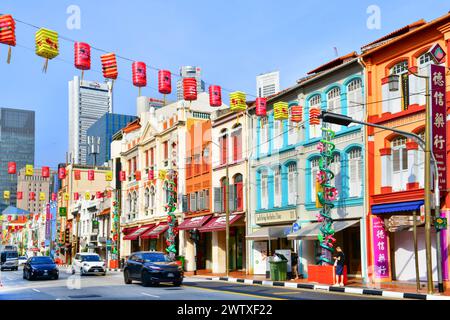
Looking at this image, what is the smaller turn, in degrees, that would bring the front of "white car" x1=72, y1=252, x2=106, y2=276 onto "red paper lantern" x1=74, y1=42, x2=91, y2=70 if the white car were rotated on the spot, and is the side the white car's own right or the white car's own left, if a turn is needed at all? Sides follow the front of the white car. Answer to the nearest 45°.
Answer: approximately 45° to the white car's own right

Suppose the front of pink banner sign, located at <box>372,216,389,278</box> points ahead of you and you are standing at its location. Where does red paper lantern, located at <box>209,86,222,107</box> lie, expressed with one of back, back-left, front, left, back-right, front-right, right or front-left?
right

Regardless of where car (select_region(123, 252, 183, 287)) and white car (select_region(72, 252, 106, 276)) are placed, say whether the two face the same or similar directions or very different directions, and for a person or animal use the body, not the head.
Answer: same or similar directions

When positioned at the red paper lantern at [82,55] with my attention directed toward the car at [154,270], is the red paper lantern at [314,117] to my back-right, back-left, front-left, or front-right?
front-right

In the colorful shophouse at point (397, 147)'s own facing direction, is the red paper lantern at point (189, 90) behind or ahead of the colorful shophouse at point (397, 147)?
ahead

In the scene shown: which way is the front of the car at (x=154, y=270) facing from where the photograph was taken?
facing the viewer and to the right of the viewer

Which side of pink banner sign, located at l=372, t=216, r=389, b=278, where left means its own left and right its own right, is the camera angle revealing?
front

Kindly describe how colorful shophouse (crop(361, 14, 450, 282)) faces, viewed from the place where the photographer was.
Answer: facing the viewer and to the left of the viewer

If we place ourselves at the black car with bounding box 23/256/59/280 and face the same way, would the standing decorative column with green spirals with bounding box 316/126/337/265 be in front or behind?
in front

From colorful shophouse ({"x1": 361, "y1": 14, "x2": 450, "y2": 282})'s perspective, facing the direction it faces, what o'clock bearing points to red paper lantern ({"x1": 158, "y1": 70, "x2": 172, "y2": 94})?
The red paper lantern is roughly at 12 o'clock from the colorful shophouse.
